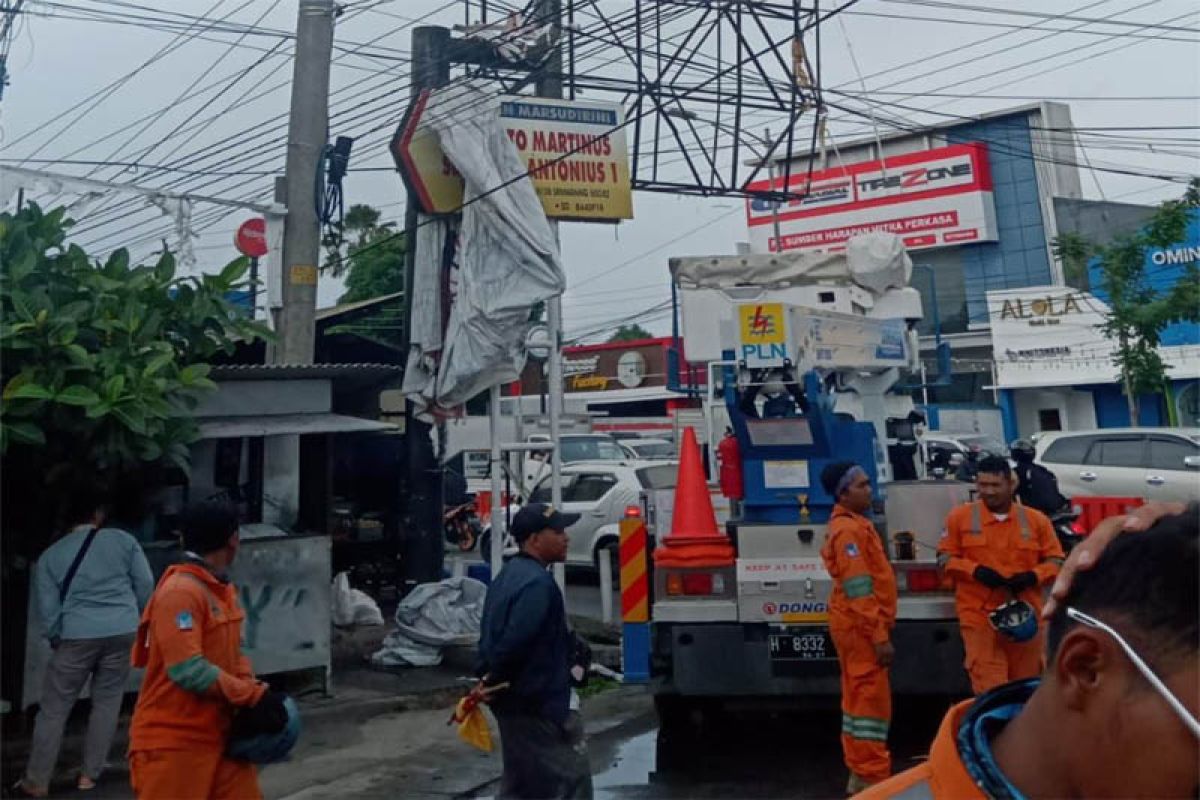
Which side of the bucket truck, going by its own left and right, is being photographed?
back

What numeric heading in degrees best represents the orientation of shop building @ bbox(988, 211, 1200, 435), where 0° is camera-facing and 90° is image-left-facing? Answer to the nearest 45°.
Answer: approximately 0°

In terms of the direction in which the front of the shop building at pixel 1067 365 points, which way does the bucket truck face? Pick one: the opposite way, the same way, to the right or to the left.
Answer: the opposite way

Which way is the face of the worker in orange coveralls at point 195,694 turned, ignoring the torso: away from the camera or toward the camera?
away from the camera

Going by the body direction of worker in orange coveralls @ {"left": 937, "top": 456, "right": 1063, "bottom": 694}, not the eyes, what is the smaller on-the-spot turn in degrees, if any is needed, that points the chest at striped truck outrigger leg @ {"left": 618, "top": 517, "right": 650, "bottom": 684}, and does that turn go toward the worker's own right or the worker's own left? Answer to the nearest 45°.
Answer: approximately 90° to the worker's own right

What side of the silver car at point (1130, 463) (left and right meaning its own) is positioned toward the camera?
right

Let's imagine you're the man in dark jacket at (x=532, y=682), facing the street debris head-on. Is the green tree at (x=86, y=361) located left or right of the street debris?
left

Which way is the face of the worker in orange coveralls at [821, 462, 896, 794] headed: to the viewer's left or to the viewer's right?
to the viewer's right

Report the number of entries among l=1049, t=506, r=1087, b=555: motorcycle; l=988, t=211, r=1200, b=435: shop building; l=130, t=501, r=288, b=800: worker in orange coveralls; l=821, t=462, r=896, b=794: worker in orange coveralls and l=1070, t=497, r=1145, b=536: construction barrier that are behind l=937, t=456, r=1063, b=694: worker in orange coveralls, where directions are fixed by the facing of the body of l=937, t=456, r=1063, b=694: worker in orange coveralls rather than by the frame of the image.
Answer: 3

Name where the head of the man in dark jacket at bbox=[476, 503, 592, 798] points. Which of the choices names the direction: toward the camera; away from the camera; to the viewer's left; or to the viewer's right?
to the viewer's right
